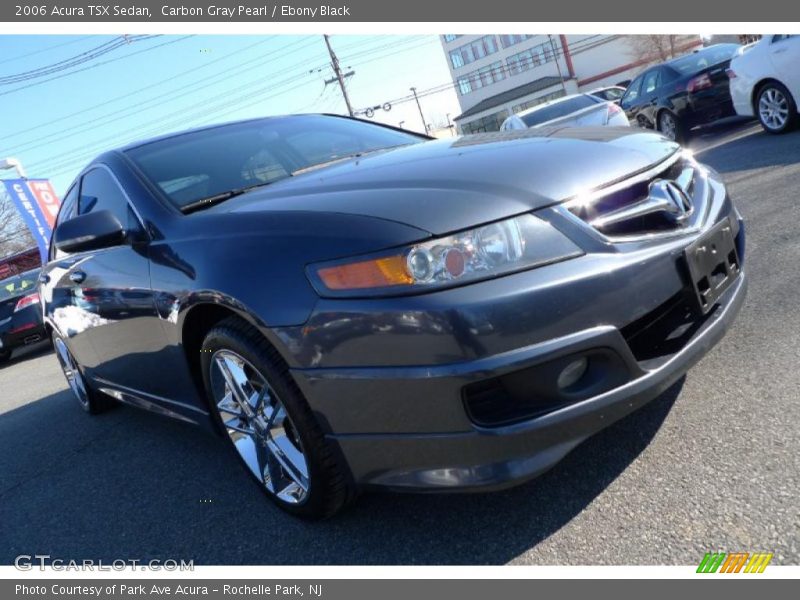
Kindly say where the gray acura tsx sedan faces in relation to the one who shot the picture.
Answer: facing the viewer and to the right of the viewer

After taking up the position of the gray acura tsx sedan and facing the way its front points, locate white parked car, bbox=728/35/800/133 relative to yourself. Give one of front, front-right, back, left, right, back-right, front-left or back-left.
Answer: left
